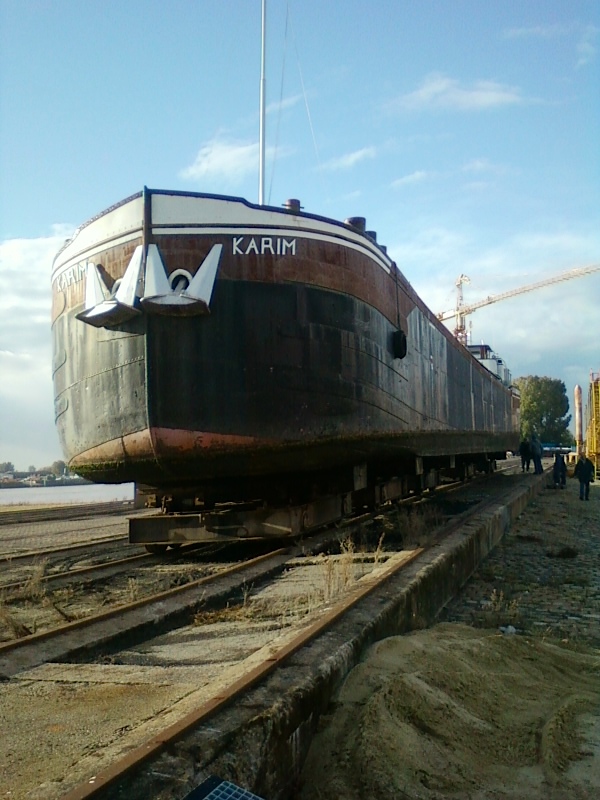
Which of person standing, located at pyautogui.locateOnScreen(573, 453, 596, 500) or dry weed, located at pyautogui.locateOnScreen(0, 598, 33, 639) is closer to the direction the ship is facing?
the dry weed

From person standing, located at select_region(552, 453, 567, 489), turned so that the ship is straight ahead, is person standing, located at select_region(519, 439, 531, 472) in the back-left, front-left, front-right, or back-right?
back-right

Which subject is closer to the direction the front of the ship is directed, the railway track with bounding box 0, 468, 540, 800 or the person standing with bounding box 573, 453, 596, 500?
the railway track

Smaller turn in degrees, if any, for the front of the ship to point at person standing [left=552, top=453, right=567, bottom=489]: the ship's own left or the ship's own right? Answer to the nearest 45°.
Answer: approximately 180°

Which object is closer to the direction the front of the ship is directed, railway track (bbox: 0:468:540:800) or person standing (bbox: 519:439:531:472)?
the railway track

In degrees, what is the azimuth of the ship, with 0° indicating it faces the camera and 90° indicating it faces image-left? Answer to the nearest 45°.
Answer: approximately 45°

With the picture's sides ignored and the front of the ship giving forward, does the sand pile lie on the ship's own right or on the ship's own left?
on the ship's own left

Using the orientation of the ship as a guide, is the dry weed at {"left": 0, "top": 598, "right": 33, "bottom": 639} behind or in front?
in front

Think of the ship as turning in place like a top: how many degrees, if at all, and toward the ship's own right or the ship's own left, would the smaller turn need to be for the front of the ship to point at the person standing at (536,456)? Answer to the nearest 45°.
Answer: approximately 180°
